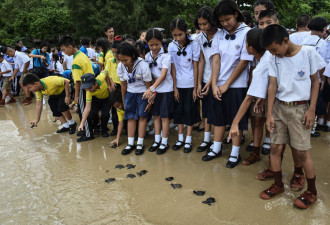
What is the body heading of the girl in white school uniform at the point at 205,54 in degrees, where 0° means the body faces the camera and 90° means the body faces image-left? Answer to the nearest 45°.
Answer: approximately 45°

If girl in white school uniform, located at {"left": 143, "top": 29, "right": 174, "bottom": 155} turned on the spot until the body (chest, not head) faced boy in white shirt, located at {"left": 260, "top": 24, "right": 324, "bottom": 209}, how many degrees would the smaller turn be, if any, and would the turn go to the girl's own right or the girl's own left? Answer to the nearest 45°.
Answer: approximately 90° to the girl's own left

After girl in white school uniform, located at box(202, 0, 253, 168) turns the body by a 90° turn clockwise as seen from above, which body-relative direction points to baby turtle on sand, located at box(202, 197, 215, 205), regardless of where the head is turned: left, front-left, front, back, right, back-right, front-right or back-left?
back-left

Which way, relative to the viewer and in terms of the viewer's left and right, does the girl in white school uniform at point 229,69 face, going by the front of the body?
facing the viewer and to the left of the viewer

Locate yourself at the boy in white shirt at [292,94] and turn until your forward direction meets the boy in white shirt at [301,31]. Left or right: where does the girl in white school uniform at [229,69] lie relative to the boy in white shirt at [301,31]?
left

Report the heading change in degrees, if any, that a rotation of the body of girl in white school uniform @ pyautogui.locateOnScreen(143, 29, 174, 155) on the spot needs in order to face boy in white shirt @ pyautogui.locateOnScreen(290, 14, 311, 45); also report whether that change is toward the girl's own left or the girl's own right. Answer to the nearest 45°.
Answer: approximately 135° to the girl's own left

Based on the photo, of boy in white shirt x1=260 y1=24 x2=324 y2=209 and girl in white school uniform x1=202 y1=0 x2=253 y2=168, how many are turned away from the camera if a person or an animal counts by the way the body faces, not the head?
0
